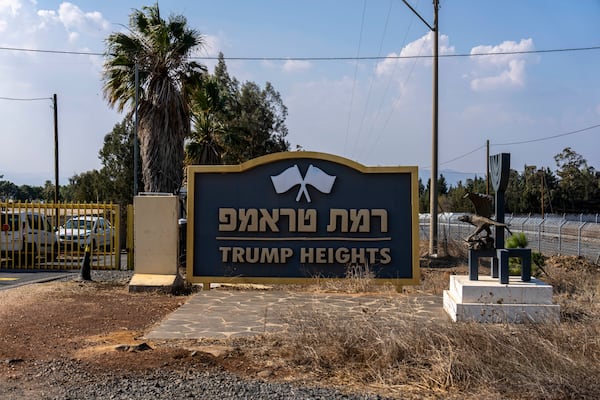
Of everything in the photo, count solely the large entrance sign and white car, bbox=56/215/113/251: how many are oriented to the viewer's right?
0

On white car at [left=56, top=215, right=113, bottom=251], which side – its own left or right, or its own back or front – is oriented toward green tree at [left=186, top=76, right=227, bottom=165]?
back

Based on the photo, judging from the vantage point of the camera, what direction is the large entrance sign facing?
facing the viewer

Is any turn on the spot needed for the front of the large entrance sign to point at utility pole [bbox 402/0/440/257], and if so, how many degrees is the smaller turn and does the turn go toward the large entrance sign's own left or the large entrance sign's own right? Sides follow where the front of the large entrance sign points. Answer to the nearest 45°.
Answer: approximately 135° to the large entrance sign's own left

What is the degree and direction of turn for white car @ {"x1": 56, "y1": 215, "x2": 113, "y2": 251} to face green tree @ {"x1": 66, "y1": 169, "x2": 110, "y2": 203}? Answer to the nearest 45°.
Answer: approximately 135° to its right

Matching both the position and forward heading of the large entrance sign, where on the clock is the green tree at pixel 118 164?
The green tree is roughly at 5 o'clock from the large entrance sign.

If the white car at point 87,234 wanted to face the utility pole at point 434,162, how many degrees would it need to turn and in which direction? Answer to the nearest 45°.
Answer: approximately 135° to its left

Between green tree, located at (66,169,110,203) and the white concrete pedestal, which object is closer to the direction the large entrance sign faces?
the white concrete pedestal

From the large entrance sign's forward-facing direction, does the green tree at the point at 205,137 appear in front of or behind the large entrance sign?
behind

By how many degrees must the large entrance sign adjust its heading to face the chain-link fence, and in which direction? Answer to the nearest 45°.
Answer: approximately 135° to its left

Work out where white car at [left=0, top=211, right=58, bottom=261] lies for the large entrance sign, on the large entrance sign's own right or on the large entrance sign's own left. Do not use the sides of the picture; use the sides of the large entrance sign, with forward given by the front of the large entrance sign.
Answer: on the large entrance sign's own right
